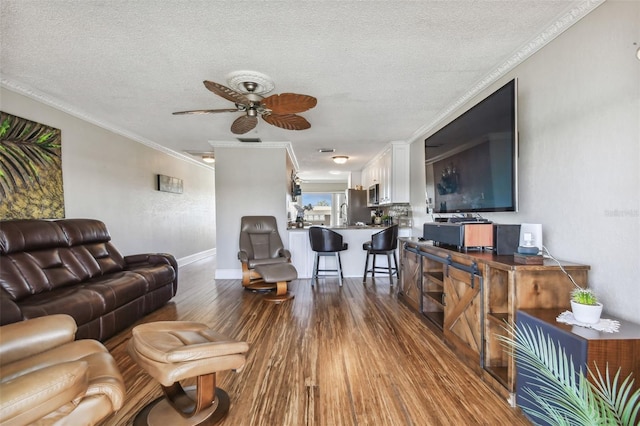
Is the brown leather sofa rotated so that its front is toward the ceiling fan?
yes

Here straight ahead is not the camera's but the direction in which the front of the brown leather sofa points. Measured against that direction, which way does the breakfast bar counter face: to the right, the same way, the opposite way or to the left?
to the right

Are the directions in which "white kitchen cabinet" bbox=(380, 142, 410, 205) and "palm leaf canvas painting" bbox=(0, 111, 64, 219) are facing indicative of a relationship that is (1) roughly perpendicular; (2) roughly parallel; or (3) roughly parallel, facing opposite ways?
roughly parallel, facing opposite ways

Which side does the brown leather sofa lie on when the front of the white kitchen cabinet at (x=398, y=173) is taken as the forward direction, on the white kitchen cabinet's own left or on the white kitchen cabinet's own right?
on the white kitchen cabinet's own left

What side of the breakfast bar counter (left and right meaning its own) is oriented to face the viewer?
front

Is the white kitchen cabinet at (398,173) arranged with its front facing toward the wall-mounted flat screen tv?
no

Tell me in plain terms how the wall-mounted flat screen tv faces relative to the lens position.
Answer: facing the viewer and to the left of the viewer

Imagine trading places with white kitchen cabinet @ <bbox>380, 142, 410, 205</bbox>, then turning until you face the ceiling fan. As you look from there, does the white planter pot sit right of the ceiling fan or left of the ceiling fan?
left

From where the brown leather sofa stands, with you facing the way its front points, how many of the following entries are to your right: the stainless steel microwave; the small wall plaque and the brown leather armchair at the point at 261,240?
0

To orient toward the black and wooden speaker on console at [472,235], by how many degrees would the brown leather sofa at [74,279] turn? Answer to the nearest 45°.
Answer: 0° — it already faces it

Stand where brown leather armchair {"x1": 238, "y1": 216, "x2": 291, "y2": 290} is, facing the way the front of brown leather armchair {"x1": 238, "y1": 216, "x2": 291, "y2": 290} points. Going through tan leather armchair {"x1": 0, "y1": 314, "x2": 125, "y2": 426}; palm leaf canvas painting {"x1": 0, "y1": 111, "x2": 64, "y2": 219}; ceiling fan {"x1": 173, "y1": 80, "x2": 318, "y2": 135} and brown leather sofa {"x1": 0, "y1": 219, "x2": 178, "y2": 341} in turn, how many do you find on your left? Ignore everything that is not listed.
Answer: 0

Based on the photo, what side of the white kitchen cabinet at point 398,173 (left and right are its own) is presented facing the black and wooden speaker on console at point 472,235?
left

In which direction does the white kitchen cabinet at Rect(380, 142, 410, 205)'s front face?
to the viewer's left

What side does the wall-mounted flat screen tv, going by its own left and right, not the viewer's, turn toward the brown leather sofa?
front

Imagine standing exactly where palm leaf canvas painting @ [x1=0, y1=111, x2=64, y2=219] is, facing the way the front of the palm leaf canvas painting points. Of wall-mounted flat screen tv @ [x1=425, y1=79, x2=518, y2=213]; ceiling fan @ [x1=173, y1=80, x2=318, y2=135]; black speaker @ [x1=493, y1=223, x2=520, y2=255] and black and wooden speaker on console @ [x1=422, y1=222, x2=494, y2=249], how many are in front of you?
4

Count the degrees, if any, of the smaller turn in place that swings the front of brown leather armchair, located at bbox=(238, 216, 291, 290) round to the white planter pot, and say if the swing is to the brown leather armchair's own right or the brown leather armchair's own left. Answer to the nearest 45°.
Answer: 0° — it already faces it

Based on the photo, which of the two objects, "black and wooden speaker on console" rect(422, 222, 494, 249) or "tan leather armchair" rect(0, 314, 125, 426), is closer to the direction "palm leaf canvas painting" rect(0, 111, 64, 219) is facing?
the black and wooden speaker on console

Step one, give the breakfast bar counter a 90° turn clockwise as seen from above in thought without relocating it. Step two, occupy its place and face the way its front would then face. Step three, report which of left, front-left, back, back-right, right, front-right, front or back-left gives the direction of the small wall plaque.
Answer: front

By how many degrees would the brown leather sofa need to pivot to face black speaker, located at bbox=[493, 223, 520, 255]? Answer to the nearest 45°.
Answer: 0° — it already faces it

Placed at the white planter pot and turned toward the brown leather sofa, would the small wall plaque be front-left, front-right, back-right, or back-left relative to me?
front-right
